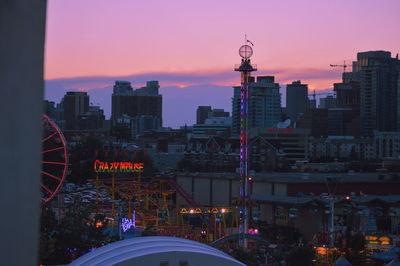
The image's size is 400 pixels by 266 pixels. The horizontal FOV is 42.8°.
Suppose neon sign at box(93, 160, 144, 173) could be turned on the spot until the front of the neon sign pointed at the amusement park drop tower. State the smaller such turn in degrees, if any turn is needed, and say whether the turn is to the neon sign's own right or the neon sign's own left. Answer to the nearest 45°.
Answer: approximately 45° to the neon sign's own left

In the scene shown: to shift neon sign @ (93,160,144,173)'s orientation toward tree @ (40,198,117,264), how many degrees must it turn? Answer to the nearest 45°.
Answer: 0° — it already faces it

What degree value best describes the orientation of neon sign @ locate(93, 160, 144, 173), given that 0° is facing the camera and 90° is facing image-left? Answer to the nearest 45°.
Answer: approximately 0°

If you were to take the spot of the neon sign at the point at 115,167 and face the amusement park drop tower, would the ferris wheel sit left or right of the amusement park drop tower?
right

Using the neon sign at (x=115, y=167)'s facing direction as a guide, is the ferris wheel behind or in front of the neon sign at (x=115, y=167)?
in front
